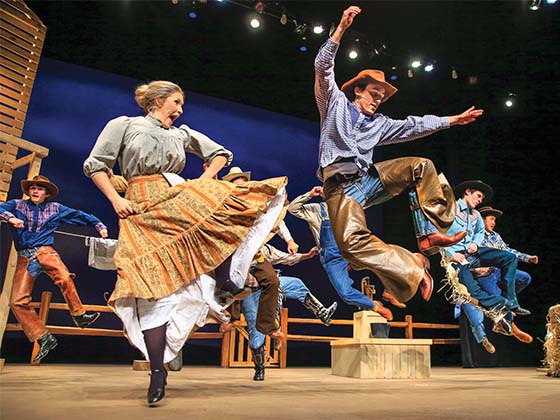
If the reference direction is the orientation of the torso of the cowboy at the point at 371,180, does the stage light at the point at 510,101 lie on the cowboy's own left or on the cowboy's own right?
on the cowboy's own left

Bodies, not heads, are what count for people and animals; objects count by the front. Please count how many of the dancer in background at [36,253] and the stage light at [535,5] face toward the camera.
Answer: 2
